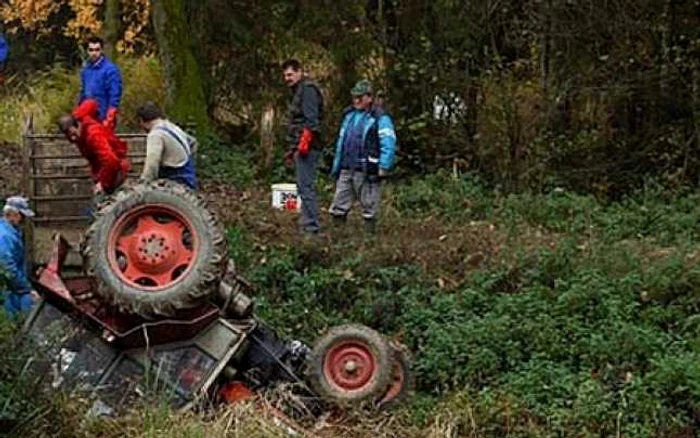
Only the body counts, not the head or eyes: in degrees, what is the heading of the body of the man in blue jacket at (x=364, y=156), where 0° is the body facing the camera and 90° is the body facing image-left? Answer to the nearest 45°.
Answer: approximately 45°

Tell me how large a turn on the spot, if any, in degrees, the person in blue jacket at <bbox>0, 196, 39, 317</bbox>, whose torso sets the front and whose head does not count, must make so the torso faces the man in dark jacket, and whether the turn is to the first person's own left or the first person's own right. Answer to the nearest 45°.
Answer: approximately 45° to the first person's own left

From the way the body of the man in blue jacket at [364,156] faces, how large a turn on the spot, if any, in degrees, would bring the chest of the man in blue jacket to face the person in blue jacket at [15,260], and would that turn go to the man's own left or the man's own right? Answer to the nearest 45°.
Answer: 0° — they already face them

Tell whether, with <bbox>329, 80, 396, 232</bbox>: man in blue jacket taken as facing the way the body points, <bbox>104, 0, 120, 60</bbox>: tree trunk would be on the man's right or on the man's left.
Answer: on the man's right

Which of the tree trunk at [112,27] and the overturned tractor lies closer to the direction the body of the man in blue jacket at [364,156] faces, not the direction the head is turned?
the overturned tractor

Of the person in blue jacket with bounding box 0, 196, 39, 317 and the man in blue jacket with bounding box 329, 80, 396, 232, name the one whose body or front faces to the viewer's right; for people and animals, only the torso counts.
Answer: the person in blue jacket

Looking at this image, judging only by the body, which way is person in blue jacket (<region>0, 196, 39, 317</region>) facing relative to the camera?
to the viewer's right

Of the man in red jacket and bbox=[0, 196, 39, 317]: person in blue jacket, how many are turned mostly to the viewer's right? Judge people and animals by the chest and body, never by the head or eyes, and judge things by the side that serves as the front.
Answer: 1
